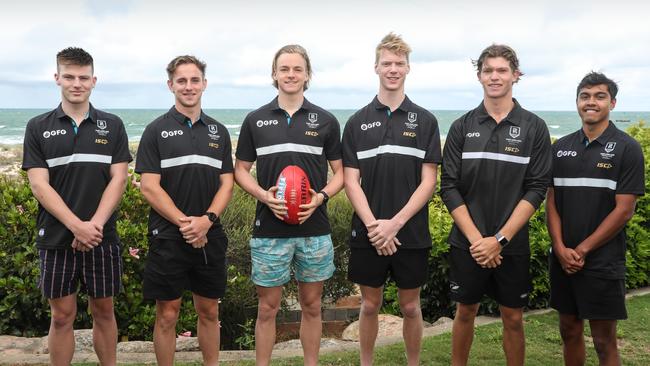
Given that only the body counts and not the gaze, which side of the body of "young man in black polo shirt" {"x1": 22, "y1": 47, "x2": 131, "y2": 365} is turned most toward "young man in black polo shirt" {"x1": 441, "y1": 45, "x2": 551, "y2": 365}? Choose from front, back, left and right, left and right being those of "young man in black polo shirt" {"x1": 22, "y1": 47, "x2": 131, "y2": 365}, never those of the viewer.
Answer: left

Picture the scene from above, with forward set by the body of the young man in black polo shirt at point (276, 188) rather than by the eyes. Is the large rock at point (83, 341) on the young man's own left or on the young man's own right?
on the young man's own right

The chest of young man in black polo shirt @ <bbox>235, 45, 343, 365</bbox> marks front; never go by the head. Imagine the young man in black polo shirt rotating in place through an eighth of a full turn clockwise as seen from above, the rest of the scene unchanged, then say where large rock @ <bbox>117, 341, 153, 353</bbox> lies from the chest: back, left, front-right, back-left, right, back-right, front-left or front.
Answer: right

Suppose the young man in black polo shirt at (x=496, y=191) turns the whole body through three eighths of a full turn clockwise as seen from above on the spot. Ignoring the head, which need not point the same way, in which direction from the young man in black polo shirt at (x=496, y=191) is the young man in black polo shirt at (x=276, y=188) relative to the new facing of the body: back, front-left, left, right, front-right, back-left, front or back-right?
front-left

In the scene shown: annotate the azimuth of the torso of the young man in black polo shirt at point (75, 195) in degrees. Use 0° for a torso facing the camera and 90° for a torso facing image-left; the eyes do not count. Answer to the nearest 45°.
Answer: approximately 0°

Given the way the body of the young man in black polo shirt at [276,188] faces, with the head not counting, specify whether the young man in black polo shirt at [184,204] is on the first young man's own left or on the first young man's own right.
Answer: on the first young man's own right

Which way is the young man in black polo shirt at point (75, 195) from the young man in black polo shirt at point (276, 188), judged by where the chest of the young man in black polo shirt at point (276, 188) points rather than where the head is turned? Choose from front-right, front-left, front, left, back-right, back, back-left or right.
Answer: right
